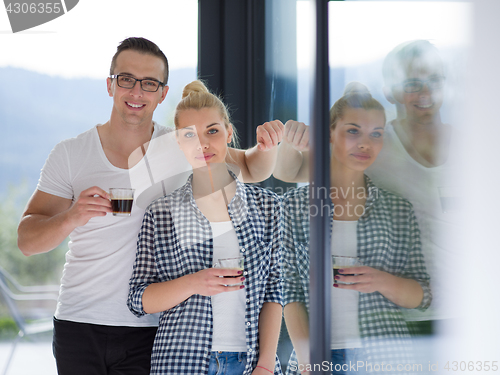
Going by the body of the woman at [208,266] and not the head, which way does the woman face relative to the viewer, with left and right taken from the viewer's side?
facing the viewer

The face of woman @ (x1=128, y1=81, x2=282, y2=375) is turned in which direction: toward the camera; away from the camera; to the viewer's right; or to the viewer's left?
toward the camera

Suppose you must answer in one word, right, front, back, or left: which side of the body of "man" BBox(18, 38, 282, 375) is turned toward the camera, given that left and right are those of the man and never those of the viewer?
front

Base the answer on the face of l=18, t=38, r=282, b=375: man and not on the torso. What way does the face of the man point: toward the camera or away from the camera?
toward the camera

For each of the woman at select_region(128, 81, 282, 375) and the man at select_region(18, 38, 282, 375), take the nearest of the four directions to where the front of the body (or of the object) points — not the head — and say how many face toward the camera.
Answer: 2

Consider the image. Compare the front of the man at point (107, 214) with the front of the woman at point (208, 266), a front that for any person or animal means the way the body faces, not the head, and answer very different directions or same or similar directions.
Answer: same or similar directions
